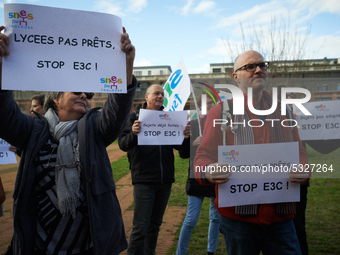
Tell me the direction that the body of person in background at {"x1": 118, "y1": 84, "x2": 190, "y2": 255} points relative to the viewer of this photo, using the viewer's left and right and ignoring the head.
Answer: facing the viewer and to the right of the viewer

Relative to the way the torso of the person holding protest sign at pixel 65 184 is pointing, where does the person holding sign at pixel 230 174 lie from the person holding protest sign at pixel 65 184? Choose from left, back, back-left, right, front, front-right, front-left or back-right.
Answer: left

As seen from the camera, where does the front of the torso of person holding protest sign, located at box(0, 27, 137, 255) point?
toward the camera

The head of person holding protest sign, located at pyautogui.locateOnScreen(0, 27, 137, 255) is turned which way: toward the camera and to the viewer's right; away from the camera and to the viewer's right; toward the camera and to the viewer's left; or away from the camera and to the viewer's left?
toward the camera and to the viewer's right

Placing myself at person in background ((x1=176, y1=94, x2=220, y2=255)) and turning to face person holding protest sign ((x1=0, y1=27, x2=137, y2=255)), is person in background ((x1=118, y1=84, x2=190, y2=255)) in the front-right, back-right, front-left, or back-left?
front-right

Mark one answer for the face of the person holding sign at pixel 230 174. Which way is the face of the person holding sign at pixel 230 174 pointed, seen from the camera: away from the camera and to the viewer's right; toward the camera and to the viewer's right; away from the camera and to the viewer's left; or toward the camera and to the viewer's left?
toward the camera and to the viewer's right

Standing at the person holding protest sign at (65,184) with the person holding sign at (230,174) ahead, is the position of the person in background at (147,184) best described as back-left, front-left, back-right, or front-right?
front-left

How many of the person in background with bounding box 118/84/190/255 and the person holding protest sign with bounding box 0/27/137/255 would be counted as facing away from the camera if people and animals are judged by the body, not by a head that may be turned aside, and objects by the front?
0

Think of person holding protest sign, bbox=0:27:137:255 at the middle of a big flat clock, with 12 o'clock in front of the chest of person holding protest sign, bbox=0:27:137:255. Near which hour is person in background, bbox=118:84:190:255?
person in background, bbox=118:84:190:255 is roughly at 7 o'clock from person holding protest sign, bbox=0:27:137:255.

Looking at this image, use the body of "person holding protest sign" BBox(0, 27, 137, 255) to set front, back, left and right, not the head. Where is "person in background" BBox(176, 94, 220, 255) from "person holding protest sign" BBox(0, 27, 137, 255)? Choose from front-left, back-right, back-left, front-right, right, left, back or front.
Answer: back-left

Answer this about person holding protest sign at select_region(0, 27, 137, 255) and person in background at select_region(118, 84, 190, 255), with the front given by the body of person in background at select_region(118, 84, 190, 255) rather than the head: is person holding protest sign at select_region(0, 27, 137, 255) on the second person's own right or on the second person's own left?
on the second person's own right
